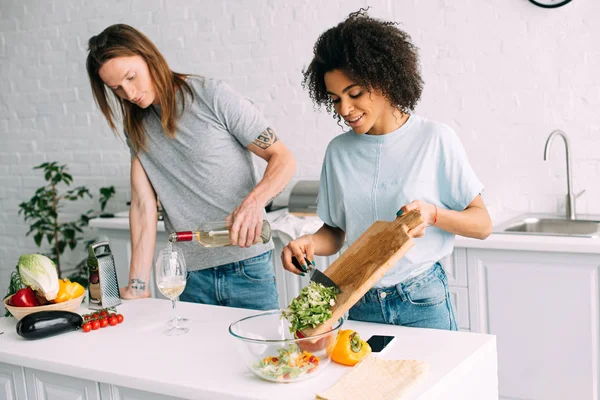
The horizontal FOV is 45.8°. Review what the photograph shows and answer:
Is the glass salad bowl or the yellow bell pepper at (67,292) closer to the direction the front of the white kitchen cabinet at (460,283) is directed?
the glass salad bowl

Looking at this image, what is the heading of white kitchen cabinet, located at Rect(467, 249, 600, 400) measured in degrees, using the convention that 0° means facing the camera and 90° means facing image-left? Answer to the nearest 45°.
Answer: approximately 0°

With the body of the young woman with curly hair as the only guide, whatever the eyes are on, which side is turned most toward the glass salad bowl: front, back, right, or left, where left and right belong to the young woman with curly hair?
front

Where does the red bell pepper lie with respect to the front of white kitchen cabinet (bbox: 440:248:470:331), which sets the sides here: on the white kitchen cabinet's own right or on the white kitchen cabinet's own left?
on the white kitchen cabinet's own right

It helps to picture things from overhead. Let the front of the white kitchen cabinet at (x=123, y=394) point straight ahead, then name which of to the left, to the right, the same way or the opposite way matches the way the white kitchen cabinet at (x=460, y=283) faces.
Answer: the same way

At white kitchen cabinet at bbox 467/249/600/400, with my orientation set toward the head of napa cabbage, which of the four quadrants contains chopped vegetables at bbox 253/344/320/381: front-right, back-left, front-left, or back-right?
front-left

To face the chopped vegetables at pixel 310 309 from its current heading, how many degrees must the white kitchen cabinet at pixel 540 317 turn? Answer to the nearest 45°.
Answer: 0° — it already faces it

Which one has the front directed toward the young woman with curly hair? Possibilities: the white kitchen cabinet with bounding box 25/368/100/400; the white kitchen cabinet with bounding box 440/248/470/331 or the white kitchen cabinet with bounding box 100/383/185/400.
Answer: the white kitchen cabinet with bounding box 440/248/470/331

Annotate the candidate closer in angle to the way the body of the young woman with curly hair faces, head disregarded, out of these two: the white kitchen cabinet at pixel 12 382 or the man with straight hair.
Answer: the white kitchen cabinet

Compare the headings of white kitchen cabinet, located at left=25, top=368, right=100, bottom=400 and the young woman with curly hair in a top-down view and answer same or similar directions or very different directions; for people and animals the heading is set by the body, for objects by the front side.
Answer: same or similar directions

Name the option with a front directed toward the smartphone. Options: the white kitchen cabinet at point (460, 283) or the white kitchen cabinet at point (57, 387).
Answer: the white kitchen cabinet at point (460, 283)

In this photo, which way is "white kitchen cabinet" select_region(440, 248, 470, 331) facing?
toward the camera

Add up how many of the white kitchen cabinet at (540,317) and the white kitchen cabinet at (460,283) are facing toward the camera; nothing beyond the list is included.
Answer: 2

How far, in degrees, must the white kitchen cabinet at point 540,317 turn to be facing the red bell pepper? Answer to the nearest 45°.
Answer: approximately 45° to its right

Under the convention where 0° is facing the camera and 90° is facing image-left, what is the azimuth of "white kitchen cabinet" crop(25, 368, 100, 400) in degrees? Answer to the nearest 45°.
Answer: approximately 45°

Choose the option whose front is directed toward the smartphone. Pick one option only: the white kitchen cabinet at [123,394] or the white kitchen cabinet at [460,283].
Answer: the white kitchen cabinet at [460,283]

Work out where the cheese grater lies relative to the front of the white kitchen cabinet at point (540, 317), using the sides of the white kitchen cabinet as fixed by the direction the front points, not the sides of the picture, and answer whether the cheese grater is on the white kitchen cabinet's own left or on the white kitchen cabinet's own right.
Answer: on the white kitchen cabinet's own right

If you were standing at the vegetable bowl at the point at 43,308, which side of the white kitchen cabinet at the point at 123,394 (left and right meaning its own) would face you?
right

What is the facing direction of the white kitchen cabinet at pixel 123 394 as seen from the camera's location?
facing the viewer and to the left of the viewer

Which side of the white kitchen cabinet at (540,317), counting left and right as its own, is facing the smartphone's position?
front

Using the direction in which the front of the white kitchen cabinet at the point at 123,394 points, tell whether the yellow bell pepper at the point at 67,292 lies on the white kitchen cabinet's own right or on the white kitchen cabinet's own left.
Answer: on the white kitchen cabinet's own right
